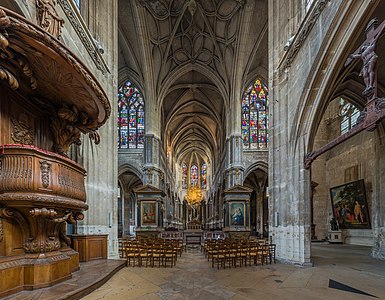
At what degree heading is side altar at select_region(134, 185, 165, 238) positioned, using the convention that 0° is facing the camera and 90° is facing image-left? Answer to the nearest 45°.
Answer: approximately 0°

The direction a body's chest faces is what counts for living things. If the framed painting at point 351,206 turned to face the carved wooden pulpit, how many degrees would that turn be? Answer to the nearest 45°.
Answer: approximately 45° to its left

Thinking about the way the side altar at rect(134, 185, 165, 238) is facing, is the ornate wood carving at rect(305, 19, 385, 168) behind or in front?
in front

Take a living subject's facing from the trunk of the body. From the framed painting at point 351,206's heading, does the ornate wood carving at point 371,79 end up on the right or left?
on its left

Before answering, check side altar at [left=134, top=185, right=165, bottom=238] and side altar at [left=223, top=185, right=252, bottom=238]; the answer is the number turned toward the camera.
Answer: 2

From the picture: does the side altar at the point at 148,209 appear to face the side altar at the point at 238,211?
no

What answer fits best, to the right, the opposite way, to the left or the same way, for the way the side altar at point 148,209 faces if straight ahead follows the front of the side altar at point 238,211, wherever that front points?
the same way

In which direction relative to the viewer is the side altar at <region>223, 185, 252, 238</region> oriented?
toward the camera

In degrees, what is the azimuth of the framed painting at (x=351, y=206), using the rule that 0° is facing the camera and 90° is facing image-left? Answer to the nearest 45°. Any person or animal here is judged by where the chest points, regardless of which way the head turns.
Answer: approximately 45°

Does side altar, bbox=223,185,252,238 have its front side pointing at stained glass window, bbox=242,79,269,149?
no
